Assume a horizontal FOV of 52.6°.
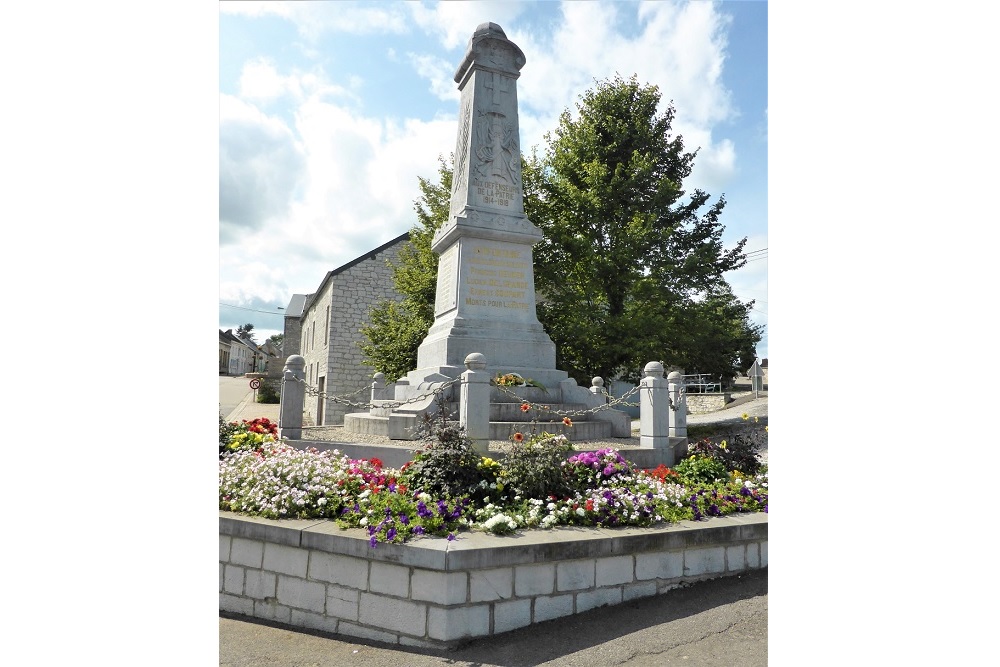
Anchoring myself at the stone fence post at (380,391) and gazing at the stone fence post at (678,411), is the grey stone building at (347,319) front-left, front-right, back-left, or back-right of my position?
back-left

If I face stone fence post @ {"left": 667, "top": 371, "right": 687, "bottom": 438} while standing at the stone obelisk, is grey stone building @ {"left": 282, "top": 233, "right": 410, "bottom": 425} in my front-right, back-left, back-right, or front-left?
back-left

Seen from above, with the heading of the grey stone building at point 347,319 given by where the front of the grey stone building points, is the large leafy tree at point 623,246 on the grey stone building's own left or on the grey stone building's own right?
on the grey stone building's own left

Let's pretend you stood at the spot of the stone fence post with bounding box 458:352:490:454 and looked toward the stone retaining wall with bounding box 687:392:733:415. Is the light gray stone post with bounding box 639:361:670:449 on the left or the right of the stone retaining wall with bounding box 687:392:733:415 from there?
right
